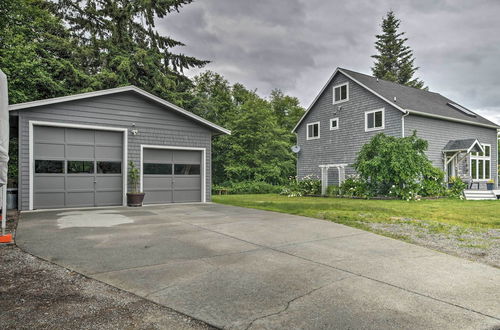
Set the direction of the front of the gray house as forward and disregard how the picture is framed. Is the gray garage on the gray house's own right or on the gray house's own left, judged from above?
on the gray house's own right

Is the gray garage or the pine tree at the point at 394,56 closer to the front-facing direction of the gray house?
the gray garage

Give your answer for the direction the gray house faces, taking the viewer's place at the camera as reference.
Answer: facing the viewer and to the right of the viewer

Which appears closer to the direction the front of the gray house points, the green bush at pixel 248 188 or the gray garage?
the gray garage

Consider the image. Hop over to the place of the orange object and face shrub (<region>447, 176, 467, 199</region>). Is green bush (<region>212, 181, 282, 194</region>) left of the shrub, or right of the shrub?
left

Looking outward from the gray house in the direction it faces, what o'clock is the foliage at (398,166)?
The foliage is roughly at 1 o'clock from the gray house.

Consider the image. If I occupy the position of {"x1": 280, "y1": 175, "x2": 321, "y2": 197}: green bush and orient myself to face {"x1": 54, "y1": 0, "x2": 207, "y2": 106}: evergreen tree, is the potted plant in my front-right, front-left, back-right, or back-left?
front-left

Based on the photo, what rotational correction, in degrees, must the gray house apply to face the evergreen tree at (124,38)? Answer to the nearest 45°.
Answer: approximately 135° to its right

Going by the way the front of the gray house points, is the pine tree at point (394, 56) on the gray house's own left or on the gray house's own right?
on the gray house's own left

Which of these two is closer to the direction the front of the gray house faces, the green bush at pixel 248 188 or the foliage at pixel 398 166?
the foliage

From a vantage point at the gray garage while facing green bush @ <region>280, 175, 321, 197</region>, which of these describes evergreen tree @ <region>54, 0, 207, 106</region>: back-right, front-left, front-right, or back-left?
front-left

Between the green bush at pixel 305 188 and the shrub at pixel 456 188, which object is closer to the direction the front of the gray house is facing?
the shrub

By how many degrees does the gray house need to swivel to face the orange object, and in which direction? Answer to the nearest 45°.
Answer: approximately 45° to its right
